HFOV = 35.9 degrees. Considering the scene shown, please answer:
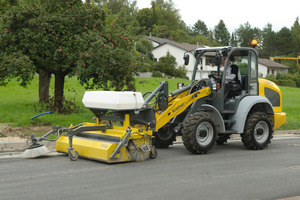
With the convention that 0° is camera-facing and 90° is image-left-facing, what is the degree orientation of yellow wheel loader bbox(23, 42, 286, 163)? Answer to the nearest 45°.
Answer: approximately 45°
